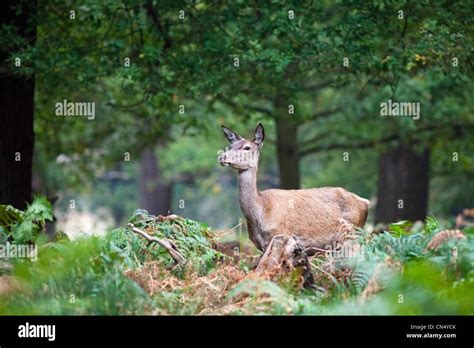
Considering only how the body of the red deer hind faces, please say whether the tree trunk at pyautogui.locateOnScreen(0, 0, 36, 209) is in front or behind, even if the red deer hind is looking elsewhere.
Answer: in front

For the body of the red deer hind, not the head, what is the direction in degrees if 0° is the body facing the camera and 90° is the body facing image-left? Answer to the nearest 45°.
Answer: approximately 90°

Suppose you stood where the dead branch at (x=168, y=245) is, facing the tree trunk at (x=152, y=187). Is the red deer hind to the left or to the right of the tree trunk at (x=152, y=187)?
right

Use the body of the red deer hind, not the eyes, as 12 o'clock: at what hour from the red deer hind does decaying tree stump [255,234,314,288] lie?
The decaying tree stump is roughly at 9 o'clock from the red deer hind.

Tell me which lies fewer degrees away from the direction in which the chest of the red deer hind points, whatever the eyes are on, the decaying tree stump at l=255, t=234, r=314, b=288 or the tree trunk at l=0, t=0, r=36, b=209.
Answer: the tree trunk

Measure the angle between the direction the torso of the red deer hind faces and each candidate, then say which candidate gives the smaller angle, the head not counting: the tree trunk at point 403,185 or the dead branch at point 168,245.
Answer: the dead branch

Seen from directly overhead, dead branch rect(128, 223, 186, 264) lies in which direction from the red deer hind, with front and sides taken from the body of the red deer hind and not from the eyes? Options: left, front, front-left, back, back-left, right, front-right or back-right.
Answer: front-left
